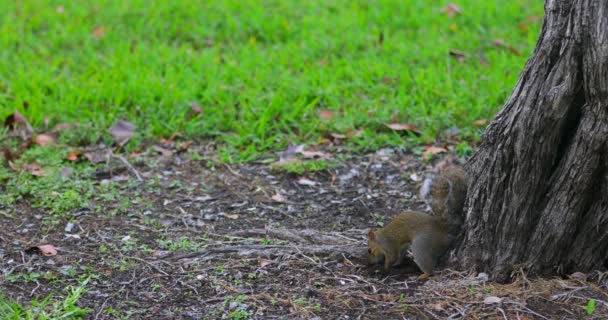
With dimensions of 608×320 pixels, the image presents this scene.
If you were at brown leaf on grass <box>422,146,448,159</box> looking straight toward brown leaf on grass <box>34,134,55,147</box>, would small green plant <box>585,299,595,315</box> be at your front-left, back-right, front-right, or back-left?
back-left

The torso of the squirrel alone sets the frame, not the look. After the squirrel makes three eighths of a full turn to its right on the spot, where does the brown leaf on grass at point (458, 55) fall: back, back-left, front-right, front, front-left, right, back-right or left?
front-left

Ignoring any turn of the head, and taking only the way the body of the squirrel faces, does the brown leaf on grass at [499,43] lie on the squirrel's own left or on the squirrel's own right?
on the squirrel's own right

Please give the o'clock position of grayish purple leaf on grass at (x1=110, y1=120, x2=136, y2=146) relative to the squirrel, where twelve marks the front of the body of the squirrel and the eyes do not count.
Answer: The grayish purple leaf on grass is roughly at 1 o'clock from the squirrel.

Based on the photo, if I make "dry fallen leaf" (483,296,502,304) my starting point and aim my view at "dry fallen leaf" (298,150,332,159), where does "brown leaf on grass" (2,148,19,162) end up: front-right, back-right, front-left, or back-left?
front-left

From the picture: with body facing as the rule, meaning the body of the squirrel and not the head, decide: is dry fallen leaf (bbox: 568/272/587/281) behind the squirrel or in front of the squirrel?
behind

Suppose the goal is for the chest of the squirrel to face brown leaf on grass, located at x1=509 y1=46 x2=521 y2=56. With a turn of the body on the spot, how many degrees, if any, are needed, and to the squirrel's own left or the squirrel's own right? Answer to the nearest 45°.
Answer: approximately 90° to the squirrel's own right

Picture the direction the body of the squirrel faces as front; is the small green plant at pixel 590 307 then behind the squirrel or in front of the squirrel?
behind

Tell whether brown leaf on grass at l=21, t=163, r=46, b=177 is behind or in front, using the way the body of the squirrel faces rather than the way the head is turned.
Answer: in front

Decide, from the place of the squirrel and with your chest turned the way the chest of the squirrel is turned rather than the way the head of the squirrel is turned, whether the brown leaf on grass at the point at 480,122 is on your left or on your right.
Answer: on your right

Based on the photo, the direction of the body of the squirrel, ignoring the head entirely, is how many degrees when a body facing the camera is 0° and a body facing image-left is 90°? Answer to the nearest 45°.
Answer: approximately 90°

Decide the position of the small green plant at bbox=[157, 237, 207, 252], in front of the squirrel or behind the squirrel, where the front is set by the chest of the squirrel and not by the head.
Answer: in front

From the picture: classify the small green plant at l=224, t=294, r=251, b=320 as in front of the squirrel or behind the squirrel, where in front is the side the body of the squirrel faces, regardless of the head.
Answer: in front

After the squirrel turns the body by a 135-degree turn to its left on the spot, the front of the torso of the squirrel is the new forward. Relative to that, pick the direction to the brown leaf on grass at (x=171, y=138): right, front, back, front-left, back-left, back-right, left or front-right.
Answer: back

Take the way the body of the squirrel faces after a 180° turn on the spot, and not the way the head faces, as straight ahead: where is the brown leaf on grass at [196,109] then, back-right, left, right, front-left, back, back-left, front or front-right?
back-left
